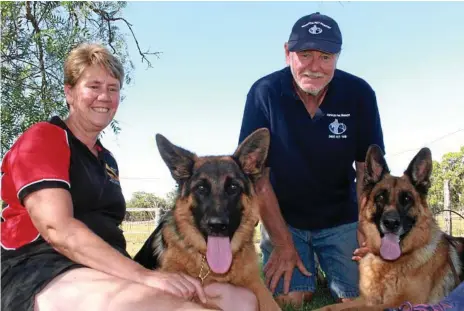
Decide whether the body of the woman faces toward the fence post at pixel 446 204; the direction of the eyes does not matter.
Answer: no

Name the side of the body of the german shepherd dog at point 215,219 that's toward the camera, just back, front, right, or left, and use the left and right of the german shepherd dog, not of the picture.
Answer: front

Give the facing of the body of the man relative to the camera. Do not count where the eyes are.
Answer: toward the camera

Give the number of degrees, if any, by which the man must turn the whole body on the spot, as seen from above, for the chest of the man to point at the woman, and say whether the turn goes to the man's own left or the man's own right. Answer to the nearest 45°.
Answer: approximately 45° to the man's own right

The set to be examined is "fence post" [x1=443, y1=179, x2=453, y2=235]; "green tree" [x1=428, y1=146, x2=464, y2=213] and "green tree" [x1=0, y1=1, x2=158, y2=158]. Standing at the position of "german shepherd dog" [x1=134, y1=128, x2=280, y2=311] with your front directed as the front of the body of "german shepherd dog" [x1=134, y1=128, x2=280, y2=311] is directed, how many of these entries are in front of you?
0

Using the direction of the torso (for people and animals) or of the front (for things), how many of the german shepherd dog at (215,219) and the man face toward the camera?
2

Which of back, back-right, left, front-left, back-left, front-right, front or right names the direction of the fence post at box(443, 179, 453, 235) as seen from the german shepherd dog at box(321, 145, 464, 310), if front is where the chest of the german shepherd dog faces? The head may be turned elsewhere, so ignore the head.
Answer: back-right

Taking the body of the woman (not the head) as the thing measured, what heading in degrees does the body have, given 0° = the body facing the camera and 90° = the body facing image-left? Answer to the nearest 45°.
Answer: approximately 315°

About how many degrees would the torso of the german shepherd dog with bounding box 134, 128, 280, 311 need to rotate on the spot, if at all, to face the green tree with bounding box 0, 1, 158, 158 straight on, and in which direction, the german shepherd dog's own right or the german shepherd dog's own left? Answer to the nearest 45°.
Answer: approximately 135° to the german shepherd dog's own right

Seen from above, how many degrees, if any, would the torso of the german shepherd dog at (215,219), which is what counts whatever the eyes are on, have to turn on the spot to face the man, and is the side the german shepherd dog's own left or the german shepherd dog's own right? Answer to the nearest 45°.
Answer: approximately 135° to the german shepherd dog's own left

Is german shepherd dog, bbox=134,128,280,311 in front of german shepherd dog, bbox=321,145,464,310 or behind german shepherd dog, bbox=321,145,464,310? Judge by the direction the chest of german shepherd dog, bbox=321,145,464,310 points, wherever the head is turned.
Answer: in front

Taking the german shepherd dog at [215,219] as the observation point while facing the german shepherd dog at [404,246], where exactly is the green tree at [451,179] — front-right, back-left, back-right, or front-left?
front-left

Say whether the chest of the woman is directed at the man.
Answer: no

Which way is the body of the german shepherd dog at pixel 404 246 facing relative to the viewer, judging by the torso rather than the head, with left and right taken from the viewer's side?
facing the viewer and to the left of the viewer

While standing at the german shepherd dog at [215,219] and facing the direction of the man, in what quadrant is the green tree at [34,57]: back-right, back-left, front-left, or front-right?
front-left

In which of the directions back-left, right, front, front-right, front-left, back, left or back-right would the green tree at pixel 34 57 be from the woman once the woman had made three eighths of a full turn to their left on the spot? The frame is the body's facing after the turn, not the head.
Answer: front

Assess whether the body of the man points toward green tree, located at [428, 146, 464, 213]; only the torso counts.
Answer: no

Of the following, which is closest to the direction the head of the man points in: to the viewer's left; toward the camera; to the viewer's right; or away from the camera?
toward the camera

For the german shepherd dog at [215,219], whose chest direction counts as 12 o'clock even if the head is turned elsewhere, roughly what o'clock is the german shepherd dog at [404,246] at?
the german shepherd dog at [404,246] is roughly at 8 o'clock from the german shepherd dog at [215,219].
